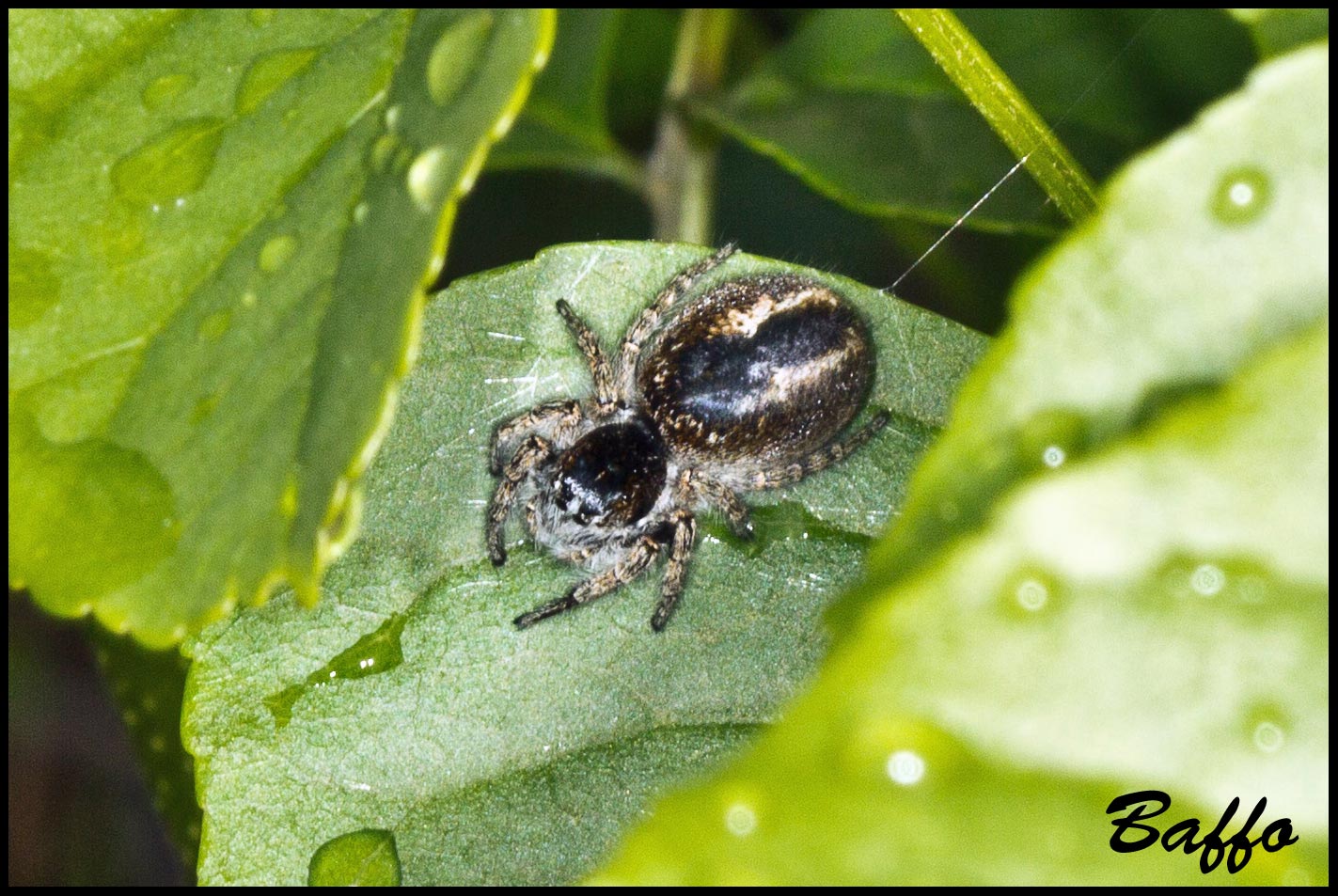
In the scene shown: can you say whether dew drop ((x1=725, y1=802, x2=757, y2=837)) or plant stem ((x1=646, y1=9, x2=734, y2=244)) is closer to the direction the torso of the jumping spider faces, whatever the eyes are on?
the dew drop

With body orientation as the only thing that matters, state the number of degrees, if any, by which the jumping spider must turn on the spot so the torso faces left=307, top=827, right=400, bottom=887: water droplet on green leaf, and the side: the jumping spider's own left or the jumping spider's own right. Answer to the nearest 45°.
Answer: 0° — it already faces it

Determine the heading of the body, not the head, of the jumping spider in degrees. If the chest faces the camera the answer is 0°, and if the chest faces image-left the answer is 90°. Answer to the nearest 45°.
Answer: approximately 45°
